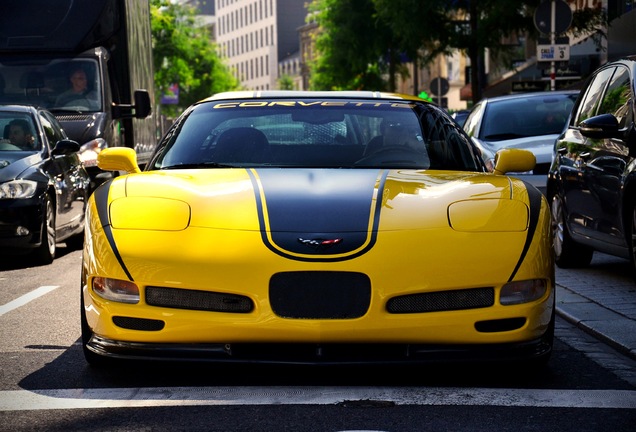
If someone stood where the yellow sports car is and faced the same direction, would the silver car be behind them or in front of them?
behind

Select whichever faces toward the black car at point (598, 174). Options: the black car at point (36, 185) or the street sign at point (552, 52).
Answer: the street sign

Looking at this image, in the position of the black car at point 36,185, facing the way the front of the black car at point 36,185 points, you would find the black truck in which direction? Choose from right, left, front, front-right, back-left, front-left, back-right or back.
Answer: back-right

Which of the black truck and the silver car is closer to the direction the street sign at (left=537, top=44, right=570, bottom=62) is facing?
the silver car

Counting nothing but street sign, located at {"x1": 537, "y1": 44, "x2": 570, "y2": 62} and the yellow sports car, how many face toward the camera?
2

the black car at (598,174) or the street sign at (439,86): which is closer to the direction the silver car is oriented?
the black car

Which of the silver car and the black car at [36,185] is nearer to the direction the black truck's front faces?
the black car

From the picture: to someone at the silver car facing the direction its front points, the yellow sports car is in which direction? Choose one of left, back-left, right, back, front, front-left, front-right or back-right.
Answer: front-right

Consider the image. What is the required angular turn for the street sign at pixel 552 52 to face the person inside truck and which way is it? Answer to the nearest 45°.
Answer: approximately 45° to its right

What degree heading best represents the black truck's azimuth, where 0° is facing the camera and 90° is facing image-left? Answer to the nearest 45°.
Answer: approximately 45°

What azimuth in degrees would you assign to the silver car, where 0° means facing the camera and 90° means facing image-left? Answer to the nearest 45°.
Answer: approximately 315°

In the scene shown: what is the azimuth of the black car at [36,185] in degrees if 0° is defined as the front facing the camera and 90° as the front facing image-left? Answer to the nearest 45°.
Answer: approximately 45°

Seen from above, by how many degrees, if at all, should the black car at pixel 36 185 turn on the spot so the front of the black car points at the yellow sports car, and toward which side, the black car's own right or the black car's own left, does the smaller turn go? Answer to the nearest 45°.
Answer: approximately 45° to the black car's own left

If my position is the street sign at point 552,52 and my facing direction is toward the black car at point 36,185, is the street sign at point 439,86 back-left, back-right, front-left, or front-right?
back-right
